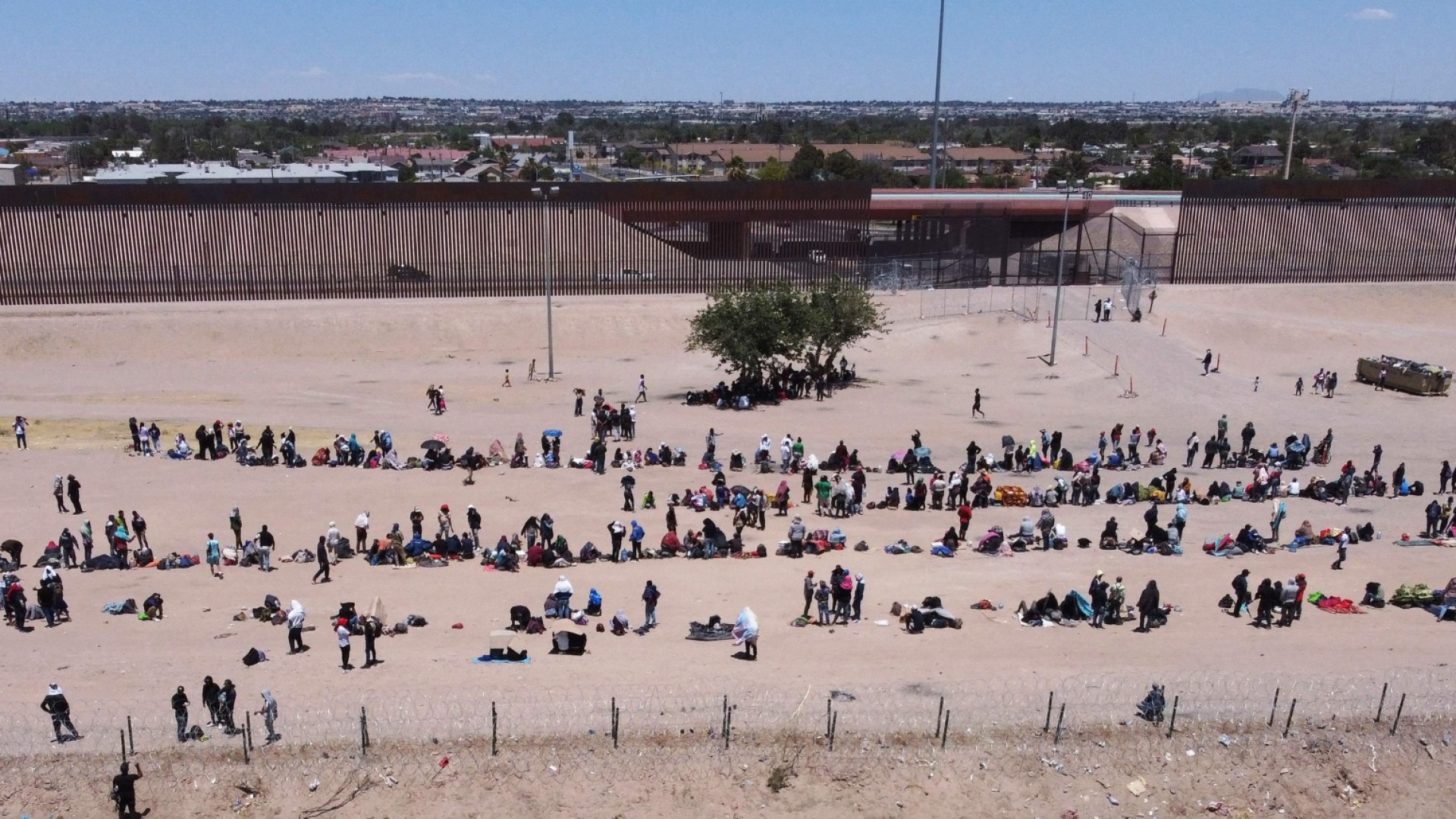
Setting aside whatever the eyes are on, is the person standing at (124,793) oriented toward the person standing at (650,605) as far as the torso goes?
no

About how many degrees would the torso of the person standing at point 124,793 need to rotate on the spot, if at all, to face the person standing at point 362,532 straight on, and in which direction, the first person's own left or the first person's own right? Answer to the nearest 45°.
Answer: approximately 45° to the first person's own right

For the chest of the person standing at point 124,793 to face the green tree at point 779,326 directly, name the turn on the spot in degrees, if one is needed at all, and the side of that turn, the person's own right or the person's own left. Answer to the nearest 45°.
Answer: approximately 45° to the person's own right

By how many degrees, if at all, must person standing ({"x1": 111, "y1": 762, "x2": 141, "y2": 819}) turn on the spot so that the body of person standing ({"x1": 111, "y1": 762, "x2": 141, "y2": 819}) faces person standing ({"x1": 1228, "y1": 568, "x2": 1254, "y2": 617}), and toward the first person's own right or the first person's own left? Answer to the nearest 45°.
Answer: approximately 90° to the first person's own right

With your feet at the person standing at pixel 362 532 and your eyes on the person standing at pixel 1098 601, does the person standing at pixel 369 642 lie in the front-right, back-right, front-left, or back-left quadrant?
front-right

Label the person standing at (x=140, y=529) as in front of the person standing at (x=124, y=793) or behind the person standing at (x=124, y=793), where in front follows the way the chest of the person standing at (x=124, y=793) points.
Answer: in front

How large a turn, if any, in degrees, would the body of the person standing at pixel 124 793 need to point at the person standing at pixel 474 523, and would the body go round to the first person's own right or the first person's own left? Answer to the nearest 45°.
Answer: approximately 45° to the first person's own right

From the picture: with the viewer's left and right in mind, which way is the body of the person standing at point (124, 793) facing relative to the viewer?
facing away from the viewer

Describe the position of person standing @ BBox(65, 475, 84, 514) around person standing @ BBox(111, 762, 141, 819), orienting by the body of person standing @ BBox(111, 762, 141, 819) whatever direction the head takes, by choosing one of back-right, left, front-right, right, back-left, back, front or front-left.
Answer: front

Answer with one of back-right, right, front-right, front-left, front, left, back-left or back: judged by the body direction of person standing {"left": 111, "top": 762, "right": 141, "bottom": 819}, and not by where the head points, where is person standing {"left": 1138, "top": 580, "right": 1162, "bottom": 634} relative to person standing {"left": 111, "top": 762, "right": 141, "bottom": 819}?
right

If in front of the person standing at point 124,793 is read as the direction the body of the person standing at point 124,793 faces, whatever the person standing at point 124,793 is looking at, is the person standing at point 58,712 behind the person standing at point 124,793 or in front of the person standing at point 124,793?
in front

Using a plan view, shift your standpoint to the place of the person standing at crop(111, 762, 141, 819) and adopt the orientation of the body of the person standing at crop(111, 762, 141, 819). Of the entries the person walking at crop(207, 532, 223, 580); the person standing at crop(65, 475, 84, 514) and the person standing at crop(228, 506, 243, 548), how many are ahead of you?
3

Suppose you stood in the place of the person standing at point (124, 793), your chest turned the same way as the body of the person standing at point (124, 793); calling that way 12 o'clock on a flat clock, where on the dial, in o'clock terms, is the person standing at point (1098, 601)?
the person standing at point (1098, 601) is roughly at 3 o'clock from the person standing at point (124, 793).

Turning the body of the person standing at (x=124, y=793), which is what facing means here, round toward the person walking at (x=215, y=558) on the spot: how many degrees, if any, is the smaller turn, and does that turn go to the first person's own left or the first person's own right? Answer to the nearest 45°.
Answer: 0° — they already face them

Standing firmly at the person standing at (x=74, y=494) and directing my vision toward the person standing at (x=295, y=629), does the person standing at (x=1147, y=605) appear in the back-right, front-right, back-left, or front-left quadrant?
front-left

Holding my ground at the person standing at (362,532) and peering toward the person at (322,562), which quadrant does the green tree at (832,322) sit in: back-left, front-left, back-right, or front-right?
back-left
